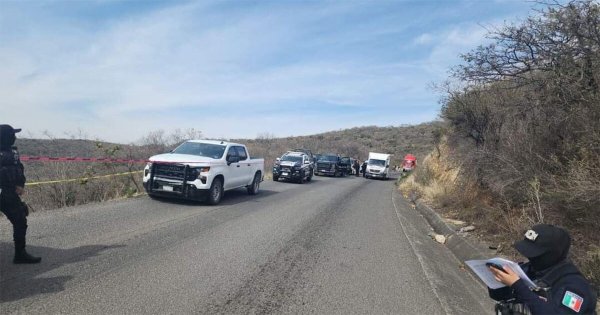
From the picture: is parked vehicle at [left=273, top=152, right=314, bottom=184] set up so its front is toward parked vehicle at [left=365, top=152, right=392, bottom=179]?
no

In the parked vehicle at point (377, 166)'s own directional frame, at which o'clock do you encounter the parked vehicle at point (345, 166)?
the parked vehicle at point (345, 166) is roughly at 3 o'clock from the parked vehicle at point (377, 166).

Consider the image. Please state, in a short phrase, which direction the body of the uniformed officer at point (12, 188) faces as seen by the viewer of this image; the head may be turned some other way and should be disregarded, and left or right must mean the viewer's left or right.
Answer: facing to the right of the viewer

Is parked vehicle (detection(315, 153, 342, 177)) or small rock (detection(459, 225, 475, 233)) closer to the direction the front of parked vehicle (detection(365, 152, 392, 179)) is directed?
the small rock

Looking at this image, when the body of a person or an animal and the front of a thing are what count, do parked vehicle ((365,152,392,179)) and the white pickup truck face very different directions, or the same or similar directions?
same or similar directions

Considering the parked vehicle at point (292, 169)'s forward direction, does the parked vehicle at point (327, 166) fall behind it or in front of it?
behind

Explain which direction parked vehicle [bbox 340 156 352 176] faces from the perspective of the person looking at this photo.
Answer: facing the viewer

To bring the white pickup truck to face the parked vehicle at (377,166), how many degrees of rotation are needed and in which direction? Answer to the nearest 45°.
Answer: approximately 180°

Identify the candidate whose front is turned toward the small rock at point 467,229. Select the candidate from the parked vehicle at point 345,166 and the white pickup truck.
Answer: the parked vehicle

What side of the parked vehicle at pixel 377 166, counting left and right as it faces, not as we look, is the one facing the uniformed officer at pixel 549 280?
front

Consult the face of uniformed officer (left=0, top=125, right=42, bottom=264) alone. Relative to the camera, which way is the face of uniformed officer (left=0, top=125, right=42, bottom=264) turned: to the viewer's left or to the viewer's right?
to the viewer's right

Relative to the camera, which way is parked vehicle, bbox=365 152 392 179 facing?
toward the camera

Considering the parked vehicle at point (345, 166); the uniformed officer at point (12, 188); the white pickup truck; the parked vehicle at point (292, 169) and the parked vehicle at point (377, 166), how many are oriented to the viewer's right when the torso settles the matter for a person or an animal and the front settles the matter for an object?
1

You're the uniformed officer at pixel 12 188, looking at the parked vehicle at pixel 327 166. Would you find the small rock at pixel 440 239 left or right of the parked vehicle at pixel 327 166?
right

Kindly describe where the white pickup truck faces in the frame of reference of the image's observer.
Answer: facing the viewer and to the left of the viewer

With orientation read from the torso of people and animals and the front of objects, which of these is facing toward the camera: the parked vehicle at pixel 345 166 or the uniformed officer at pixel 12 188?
the parked vehicle

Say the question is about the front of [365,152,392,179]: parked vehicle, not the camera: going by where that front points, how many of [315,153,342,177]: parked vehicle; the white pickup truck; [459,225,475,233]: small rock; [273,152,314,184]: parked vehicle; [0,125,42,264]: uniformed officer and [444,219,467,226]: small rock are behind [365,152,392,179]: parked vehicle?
0

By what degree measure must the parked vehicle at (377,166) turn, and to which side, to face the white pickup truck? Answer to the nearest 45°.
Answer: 0° — it already faces it
